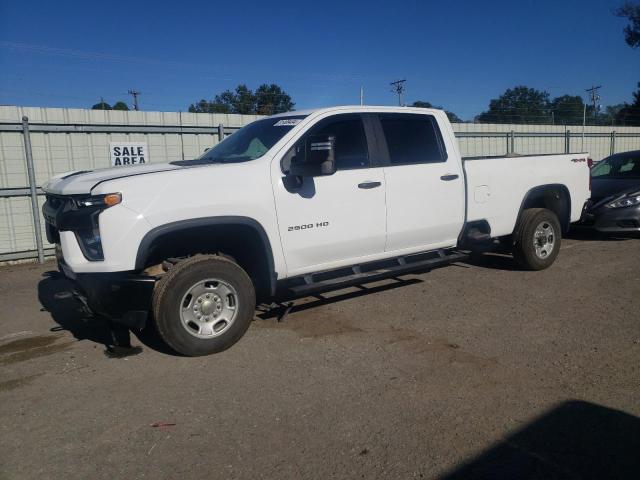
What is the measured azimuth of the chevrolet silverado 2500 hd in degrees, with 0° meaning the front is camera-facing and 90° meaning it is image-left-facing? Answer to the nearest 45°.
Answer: approximately 45°

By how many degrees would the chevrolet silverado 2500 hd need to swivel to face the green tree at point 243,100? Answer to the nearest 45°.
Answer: approximately 135° to its right

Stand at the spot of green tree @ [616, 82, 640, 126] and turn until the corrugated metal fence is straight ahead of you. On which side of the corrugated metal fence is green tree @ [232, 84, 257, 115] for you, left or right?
right

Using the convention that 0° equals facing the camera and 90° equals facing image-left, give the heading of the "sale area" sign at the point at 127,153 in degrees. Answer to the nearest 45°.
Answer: approximately 0°

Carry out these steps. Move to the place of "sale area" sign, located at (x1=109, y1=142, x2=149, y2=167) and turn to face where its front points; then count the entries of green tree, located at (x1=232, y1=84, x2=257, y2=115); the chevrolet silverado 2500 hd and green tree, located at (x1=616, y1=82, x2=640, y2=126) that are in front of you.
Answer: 1

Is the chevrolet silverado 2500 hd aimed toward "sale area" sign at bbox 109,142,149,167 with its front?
no

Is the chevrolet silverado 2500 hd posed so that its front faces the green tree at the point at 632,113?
no

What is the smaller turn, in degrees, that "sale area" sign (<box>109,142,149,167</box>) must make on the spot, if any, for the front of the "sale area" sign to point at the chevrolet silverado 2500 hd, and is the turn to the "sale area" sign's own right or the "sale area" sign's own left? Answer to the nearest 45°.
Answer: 0° — it already faces it

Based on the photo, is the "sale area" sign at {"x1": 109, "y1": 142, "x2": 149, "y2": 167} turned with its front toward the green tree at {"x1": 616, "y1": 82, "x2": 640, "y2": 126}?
no

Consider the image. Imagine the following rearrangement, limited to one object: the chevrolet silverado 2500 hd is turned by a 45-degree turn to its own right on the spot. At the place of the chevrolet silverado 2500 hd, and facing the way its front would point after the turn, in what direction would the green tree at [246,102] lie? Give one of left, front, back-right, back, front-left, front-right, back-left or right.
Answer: right

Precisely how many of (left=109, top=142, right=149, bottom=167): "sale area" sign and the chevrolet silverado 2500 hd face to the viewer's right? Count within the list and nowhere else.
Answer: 0

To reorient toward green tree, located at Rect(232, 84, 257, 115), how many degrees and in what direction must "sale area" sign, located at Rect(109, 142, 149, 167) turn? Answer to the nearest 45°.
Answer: approximately 180°

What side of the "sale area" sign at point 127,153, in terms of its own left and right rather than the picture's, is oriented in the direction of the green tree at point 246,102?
back
